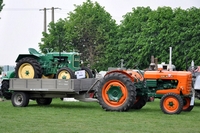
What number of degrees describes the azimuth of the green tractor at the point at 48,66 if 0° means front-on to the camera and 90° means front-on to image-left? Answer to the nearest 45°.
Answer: approximately 315°

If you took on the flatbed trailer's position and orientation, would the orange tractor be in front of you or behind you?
in front

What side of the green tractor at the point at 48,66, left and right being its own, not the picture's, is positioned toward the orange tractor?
front

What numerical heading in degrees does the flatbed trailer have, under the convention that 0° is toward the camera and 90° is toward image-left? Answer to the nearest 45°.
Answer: approximately 315°
